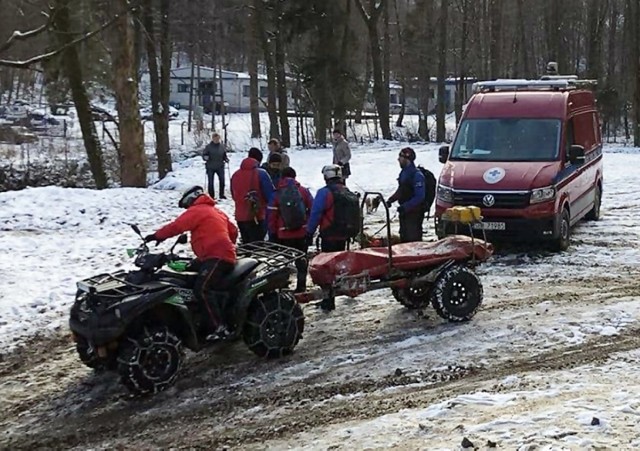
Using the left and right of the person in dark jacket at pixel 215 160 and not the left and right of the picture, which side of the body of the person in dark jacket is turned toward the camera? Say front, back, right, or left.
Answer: front

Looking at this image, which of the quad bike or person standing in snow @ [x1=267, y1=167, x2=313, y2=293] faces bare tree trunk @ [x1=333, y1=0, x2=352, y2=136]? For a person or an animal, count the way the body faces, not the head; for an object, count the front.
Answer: the person standing in snow

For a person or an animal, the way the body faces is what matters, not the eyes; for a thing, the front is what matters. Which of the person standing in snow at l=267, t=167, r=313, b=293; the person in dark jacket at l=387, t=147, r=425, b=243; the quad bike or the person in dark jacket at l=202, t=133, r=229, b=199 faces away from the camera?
the person standing in snow

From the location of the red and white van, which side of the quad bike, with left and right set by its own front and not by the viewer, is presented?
back

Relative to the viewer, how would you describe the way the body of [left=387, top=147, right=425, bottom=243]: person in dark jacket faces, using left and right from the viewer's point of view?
facing to the left of the viewer

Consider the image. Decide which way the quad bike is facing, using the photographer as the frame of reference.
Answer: facing the viewer and to the left of the viewer

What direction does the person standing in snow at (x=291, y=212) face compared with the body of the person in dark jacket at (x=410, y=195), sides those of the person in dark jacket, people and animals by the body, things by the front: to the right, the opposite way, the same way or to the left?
to the right

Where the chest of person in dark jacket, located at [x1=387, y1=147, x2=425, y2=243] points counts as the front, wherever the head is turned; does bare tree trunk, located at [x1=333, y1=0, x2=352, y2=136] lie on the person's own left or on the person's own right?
on the person's own right

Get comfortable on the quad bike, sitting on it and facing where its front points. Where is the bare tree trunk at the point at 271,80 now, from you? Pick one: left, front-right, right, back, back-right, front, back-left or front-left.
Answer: back-right

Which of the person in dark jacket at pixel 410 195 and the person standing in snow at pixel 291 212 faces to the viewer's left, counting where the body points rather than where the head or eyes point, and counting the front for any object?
the person in dark jacket

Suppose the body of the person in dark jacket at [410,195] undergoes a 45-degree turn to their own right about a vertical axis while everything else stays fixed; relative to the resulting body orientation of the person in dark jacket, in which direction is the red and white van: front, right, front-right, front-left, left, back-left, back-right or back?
right

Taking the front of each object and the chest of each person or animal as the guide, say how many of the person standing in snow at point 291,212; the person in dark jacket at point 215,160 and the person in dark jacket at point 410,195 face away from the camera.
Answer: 1

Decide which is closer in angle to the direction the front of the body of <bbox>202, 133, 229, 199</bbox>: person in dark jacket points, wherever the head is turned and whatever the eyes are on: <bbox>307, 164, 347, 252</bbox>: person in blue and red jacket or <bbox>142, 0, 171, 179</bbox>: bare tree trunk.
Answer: the person in blue and red jacket

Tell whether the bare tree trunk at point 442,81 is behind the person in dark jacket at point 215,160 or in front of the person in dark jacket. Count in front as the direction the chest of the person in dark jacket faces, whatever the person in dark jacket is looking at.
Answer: behind

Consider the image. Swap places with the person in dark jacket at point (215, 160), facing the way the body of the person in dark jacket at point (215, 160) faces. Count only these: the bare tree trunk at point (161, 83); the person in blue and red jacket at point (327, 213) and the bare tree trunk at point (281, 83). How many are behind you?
2

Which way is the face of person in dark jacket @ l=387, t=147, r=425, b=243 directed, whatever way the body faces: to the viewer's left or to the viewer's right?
to the viewer's left

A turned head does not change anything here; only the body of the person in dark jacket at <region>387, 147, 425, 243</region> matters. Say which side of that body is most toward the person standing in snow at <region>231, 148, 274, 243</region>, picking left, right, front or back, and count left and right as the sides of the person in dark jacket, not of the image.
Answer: front

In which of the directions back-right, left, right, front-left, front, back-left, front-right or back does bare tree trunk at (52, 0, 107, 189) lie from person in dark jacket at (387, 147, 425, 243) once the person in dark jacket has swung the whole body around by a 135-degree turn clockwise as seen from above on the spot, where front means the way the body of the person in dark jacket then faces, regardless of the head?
left

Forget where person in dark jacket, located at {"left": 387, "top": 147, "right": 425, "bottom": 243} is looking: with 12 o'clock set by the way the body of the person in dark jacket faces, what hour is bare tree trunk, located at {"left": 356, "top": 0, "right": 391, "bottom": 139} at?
The bare tree trunk is roughly at 3 o'clock from the person in dark jacket.

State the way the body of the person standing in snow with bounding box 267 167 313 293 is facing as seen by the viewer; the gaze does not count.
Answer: away from the camera
